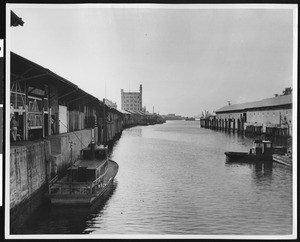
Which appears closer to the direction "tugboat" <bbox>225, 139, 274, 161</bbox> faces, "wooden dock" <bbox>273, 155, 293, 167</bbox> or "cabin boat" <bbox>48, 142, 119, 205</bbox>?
the cabin boat

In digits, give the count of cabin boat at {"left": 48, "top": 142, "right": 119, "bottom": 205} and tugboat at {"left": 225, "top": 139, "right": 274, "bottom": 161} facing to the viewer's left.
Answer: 1

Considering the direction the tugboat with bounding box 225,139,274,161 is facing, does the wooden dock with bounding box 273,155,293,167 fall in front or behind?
behind

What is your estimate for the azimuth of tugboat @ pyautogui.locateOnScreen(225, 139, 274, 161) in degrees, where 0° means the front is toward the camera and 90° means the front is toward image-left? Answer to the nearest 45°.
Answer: approximately 90°
